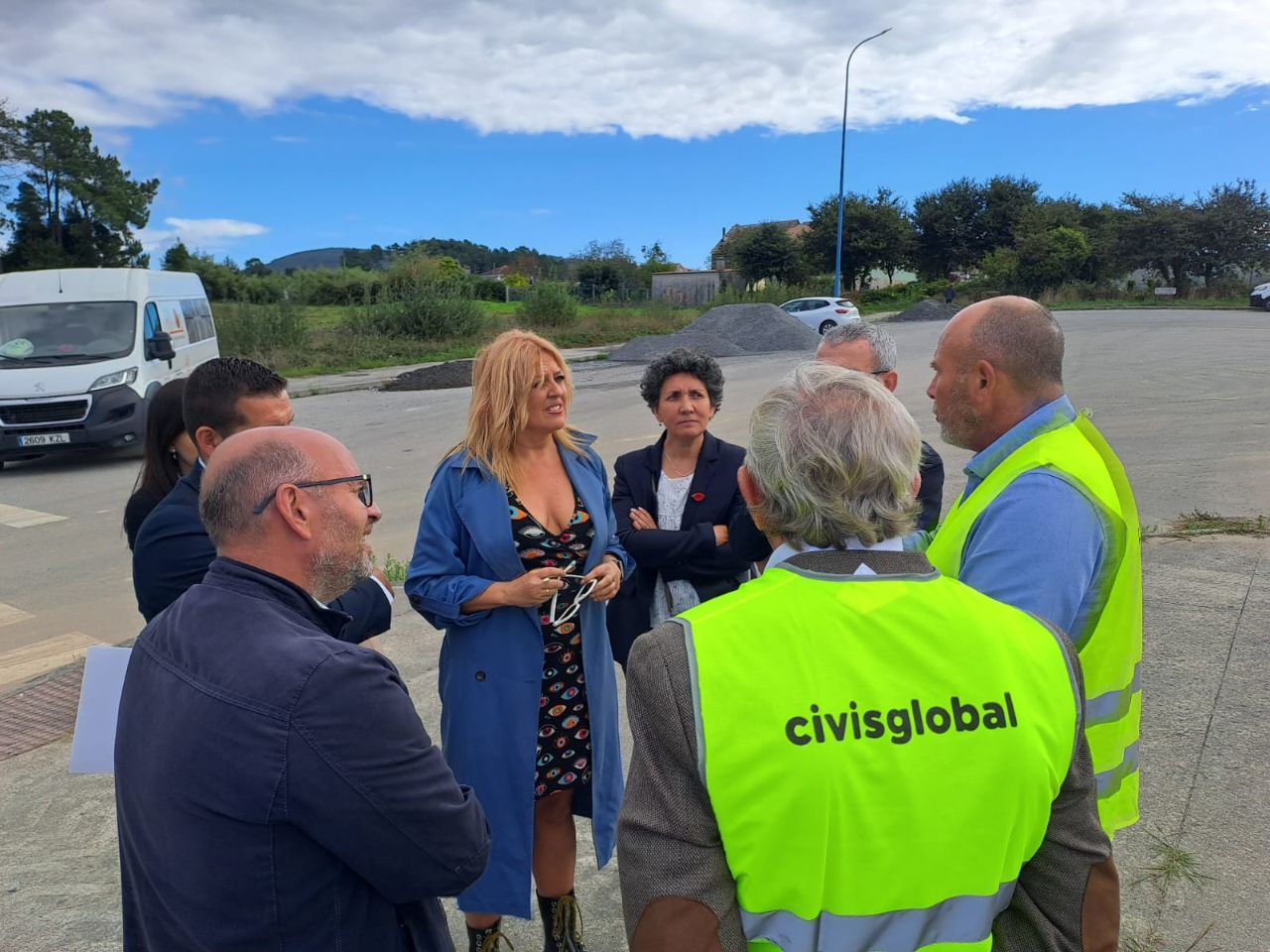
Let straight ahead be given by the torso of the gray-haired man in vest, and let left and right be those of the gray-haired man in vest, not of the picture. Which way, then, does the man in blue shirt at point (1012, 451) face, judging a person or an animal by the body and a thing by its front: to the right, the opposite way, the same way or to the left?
to the left

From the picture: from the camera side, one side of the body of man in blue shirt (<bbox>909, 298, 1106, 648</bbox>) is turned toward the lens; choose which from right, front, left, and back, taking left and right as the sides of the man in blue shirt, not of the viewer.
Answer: left

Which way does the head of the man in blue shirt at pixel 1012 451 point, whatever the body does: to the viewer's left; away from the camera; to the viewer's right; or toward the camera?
to the viewer's left

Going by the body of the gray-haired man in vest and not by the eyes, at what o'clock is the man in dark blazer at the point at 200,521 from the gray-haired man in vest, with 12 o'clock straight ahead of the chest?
The man in dark blazer is roughly at 10 o'clock from the gray-haired man in vest.

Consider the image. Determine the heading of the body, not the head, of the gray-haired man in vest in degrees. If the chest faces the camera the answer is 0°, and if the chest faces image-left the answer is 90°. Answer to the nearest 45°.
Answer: approximately 180°

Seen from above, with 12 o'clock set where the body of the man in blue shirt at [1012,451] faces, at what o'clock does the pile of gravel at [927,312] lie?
The pile of gravel is roughly at 3 o'clock from the man in blue shirt.

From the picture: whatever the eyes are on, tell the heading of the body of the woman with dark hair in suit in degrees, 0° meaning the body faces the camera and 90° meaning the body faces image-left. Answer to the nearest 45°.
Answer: approximately 0°

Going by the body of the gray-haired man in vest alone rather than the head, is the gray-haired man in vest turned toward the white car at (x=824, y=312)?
yes

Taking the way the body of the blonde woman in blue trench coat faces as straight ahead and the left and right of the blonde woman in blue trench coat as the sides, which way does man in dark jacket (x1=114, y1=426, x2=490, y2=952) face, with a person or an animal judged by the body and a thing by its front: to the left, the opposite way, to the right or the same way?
to the left

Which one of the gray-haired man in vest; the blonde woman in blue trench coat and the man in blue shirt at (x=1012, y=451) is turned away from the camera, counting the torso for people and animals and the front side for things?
the gray-haired man in vest

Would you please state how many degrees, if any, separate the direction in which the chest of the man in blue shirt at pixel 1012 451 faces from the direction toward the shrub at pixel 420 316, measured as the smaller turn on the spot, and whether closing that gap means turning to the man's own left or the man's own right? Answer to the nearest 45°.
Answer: approximately 45° to the man's own right
